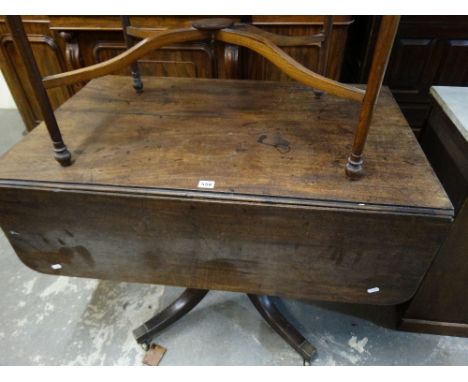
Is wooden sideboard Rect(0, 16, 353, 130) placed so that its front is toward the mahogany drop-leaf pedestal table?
yes

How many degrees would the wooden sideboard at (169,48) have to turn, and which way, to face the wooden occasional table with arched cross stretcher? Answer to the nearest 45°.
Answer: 0° — it already faces it

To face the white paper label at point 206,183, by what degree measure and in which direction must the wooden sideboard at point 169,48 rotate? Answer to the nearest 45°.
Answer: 0° — it already faces it

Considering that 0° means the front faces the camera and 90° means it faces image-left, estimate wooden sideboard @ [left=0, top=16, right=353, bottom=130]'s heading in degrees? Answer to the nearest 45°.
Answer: approximately 0°
